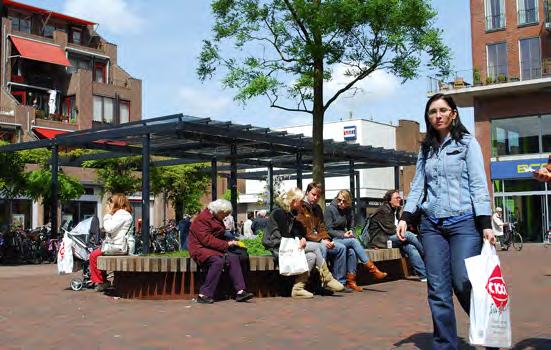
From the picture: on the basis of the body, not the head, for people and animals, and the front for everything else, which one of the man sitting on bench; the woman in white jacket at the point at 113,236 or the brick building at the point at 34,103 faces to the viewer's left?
the woman in white jacket

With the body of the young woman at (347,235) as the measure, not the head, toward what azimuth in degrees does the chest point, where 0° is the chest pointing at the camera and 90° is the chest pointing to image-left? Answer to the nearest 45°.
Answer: approximately 315°

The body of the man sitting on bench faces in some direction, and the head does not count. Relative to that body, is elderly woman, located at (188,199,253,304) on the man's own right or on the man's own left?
on the man's own right

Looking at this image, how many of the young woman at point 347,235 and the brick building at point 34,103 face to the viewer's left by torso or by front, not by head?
0

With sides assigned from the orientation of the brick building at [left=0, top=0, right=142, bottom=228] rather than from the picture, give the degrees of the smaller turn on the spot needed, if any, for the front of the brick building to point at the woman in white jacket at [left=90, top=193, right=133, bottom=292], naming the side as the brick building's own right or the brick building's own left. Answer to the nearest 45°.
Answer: approximately 45° to the brick building's own right

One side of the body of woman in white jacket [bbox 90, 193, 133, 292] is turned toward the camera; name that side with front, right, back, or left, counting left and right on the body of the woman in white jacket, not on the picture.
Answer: left

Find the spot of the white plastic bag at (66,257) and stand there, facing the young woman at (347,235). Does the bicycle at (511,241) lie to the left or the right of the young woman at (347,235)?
left

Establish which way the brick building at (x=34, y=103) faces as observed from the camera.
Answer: facing the viewer and to the right of the viewer

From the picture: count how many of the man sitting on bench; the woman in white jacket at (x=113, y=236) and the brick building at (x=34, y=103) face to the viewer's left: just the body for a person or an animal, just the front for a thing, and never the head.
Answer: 1

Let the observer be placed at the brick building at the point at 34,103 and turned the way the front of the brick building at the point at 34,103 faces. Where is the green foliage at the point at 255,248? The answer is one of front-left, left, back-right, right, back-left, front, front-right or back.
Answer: front-right

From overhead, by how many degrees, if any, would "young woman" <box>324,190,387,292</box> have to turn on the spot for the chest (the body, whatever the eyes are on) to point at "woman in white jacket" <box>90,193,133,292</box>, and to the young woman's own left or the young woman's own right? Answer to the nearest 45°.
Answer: approximately 135° to the young woman's own right
